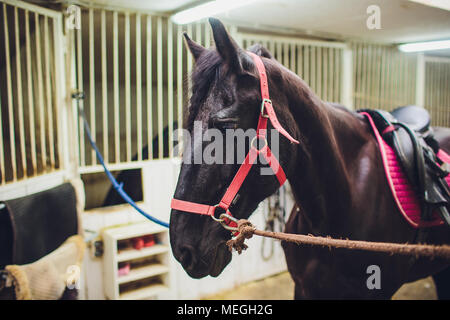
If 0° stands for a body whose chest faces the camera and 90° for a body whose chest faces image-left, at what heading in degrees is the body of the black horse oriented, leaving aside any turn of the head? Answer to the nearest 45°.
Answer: approximately 45°

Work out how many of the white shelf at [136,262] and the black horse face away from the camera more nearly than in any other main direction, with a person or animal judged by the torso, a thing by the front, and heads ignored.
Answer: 0

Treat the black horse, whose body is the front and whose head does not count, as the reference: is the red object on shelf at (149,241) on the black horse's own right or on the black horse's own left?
on the black horse's own right

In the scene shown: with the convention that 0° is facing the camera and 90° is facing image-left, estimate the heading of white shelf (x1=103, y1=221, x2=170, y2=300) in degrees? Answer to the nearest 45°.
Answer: approximately 315°

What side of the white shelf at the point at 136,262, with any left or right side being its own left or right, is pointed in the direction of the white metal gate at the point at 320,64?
left

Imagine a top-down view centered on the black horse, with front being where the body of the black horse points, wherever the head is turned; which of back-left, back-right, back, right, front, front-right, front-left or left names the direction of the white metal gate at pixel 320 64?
back-right
